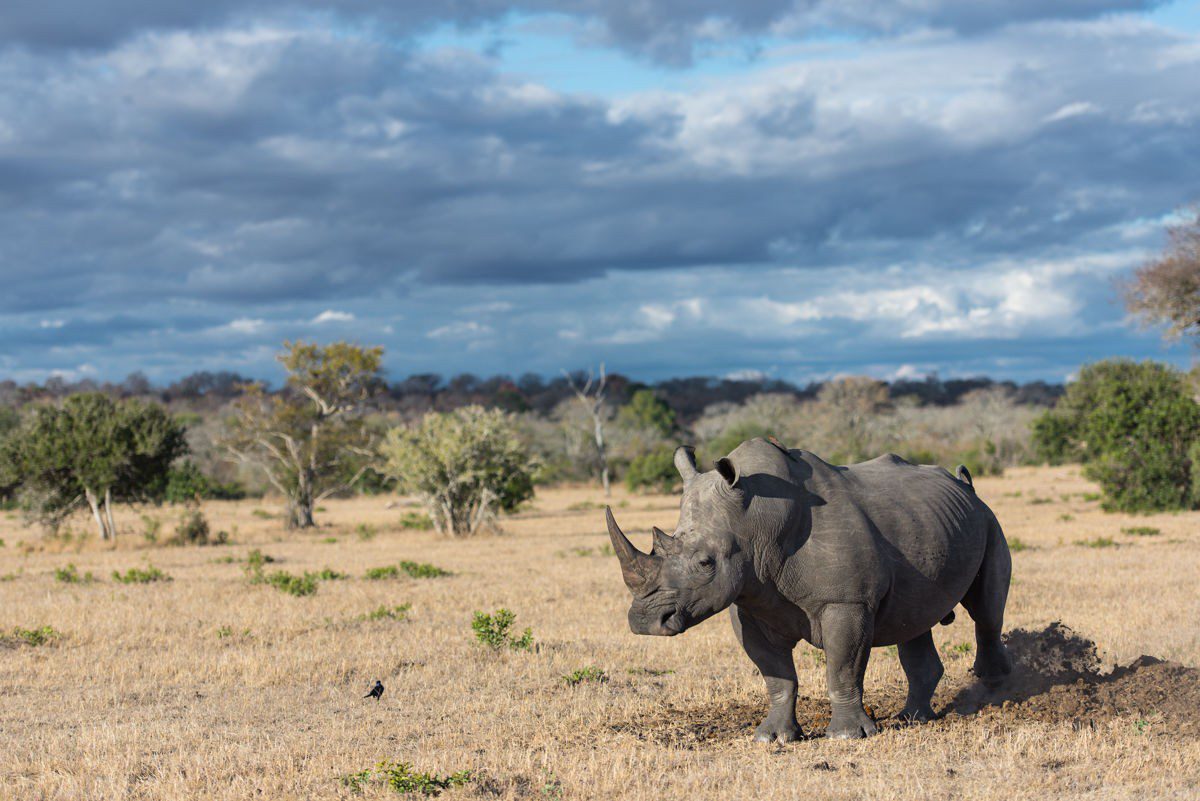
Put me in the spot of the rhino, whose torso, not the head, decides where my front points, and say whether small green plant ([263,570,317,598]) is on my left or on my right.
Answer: on my right

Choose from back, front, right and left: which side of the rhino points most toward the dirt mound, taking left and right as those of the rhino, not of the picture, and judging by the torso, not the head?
back

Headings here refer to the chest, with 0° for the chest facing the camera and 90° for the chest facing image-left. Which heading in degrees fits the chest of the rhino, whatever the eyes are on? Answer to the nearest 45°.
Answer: approximately 45°

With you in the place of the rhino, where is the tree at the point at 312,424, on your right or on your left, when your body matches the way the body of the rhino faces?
on your right

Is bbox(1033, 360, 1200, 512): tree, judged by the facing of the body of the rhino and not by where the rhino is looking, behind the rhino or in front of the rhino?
behind

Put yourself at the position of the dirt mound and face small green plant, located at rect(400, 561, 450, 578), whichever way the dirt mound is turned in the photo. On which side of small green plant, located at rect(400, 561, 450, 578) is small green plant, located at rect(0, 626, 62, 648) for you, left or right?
left

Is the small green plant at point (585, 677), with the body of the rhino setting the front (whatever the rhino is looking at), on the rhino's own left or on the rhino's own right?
on the rhino's own right

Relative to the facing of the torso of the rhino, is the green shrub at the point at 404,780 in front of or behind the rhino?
in front
